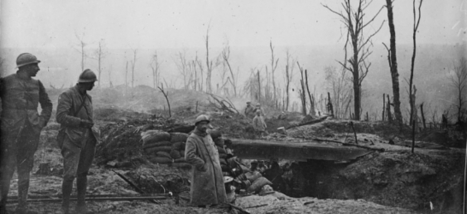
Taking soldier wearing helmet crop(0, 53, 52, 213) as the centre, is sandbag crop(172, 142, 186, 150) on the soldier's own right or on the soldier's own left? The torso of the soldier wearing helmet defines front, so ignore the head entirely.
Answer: on the soldier's own left

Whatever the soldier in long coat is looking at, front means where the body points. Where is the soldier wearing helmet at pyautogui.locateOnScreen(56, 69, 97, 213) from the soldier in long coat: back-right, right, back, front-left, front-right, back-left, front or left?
right

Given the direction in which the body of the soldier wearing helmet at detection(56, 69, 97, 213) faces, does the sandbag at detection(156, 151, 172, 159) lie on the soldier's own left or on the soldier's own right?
on the soldier's own left

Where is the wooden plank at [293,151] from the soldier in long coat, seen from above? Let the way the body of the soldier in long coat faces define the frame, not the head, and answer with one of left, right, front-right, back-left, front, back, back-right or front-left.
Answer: left

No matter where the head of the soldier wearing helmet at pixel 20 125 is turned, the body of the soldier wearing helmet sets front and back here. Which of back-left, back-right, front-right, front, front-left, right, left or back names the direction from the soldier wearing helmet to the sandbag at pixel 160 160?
left

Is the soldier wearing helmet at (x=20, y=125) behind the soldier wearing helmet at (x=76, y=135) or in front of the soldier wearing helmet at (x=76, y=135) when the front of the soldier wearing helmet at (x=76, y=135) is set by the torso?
behind

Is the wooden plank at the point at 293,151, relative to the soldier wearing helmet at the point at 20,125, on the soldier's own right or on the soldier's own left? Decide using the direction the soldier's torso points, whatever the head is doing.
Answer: on the soldier's own left

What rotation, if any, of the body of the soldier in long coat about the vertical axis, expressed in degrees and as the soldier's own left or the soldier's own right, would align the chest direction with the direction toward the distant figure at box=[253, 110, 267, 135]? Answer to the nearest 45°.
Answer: approximately 135° to the soldier's own left

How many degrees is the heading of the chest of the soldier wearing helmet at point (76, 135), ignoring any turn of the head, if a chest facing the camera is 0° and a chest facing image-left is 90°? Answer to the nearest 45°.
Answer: approximately 315°

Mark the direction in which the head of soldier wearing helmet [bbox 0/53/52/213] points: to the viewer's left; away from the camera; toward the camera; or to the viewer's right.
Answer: to the viewer's right

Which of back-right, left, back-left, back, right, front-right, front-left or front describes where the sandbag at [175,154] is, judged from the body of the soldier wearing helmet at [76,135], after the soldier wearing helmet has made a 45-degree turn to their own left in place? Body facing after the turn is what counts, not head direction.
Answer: front-left
